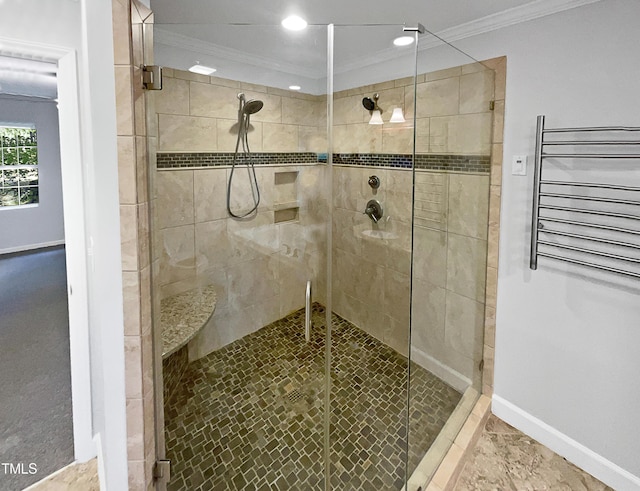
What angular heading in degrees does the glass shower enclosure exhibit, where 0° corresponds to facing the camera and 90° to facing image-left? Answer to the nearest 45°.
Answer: approximately 0°

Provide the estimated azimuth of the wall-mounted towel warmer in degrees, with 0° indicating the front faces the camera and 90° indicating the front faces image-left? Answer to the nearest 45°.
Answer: approximately 45°

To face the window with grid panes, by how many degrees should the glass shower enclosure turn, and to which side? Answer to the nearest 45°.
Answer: approximately 135° to its right

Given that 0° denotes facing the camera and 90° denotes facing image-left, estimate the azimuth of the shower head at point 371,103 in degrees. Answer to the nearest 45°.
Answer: approximately 45°

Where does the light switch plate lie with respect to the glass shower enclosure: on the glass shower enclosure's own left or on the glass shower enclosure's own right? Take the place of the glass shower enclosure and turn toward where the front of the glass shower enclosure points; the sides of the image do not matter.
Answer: on the glass shower enclosure's own left

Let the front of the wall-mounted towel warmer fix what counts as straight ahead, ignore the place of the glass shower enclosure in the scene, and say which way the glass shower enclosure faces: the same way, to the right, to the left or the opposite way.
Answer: to the left

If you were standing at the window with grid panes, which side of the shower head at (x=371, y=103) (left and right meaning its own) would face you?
right
